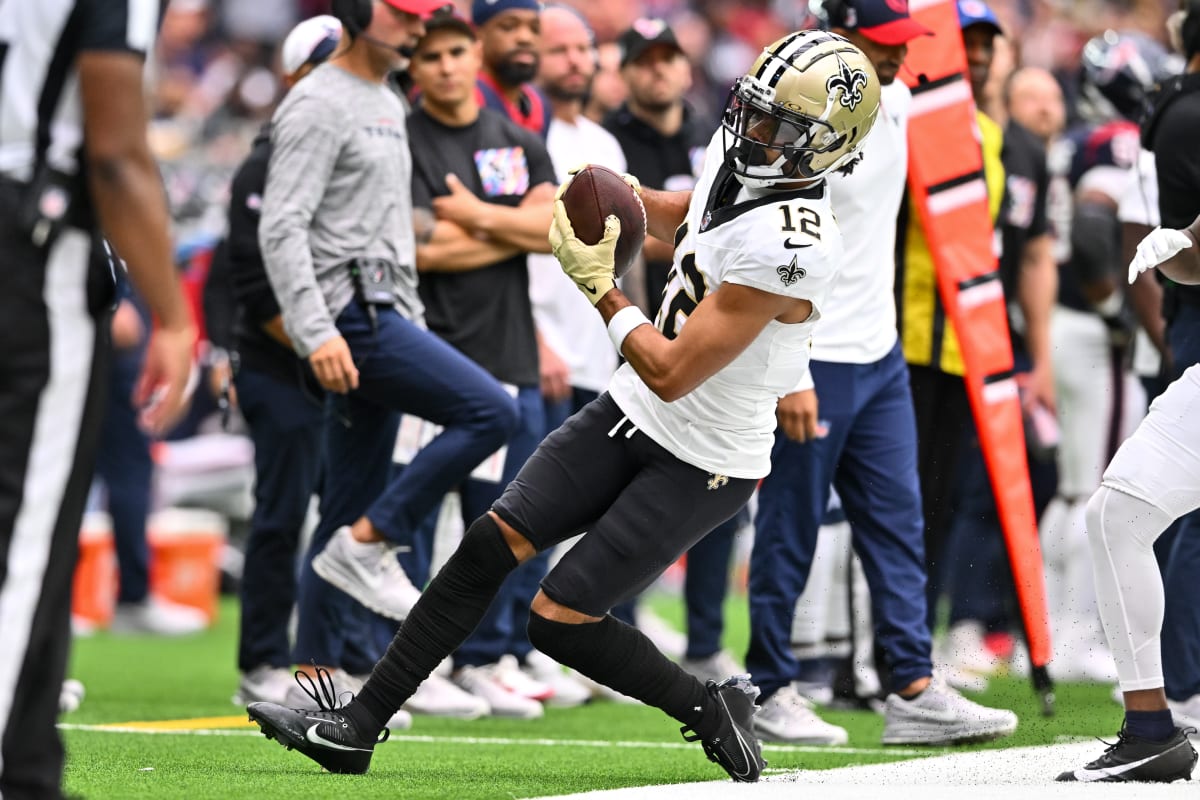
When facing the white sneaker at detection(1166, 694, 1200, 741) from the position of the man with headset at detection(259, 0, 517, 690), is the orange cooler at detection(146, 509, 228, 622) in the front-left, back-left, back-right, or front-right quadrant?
back-left
